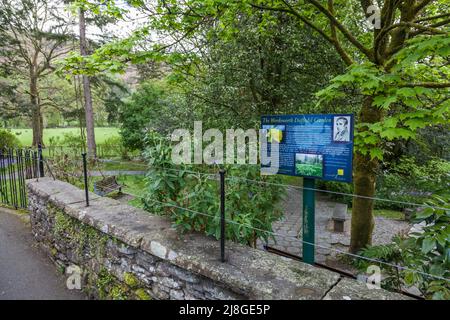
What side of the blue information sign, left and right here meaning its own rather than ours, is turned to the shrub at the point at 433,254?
left

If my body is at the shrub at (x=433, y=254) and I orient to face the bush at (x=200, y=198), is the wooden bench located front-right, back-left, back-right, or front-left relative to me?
front-right

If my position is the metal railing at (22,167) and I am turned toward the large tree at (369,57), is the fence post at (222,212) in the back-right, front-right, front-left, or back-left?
front-right

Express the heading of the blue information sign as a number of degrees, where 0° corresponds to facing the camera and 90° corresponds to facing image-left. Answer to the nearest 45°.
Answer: approximately 45°

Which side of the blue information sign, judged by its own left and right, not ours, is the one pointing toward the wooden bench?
right

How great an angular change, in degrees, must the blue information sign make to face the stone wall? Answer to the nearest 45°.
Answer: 0° — it already faces it

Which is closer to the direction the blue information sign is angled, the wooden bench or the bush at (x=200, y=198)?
the bush

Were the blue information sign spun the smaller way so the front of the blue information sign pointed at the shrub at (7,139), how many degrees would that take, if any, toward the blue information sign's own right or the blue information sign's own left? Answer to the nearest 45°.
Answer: approximately 90° to the blue information sign's own right

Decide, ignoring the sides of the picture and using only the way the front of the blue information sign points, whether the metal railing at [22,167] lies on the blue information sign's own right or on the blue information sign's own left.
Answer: on the blue information sign's own right

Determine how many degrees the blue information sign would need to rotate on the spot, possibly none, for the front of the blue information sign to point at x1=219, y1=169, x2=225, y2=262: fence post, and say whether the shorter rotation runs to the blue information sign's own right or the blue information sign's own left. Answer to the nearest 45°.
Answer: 0° — it already faces it
